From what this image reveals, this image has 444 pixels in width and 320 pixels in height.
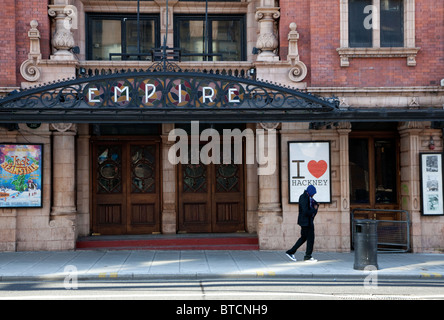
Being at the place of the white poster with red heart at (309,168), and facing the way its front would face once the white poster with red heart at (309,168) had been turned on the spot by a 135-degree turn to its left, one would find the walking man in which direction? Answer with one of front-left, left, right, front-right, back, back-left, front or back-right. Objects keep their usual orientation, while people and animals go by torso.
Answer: back-right

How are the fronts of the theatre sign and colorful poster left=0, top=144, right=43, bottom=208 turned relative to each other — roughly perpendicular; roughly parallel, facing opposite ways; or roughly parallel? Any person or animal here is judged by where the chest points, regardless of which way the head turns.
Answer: roughly parallel

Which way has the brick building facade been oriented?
toward the camera

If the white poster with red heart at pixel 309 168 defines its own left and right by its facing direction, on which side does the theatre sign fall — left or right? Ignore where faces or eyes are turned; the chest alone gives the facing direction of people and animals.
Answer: on its right

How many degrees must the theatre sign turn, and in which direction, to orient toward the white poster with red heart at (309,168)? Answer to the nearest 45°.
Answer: approximately 135° to its left

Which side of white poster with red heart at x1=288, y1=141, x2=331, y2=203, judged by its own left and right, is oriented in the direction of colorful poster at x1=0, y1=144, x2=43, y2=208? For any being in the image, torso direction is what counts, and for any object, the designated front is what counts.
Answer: right

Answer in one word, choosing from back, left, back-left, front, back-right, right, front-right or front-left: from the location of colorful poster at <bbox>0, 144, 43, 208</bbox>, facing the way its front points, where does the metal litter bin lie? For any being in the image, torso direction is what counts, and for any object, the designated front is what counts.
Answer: front-left

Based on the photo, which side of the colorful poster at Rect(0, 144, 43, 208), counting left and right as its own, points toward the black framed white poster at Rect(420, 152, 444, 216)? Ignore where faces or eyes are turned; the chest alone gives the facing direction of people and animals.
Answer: left

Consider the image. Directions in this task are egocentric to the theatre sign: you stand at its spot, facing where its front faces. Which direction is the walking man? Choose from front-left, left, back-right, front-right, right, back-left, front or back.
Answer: left

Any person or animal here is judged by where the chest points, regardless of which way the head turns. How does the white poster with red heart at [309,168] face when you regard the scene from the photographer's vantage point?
facing the viewer

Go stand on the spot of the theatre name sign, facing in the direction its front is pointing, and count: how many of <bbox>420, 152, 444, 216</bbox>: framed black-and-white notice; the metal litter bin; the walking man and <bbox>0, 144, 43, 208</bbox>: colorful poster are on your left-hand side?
3

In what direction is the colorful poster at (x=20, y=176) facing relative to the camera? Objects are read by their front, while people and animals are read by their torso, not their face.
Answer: toward the camera

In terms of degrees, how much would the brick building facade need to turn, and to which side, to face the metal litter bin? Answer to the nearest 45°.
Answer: approximately 45° to its left

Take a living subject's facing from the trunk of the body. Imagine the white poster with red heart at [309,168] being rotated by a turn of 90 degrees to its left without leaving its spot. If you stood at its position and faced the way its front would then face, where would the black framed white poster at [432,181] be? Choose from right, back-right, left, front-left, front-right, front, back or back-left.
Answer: front

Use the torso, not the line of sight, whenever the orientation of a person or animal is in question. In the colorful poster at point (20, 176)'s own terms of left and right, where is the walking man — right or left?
on its left
